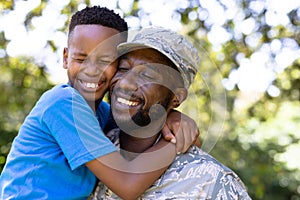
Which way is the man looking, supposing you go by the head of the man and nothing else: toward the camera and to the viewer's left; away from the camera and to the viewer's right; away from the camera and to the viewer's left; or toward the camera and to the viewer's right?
toward the camera and to the viewer's left

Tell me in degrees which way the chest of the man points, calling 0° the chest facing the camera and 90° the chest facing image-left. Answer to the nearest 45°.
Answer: approximately 45°

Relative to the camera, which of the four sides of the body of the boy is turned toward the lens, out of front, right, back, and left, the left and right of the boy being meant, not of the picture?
right
